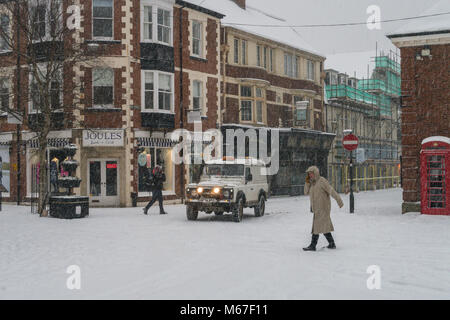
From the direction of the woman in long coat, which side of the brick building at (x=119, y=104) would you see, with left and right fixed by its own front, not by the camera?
front

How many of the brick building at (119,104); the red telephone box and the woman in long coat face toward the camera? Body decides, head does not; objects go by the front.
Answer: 2

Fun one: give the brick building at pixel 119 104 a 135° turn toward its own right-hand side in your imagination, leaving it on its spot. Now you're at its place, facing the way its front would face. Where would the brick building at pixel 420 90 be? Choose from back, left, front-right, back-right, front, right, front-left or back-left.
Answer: back

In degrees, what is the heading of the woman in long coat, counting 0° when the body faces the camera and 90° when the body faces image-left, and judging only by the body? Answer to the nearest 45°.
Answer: approximately 90°

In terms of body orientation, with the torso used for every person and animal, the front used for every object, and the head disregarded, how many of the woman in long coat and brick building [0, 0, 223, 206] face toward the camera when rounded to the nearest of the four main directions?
1

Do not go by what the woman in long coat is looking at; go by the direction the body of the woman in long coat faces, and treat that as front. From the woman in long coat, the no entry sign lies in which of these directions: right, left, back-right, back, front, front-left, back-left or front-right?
right

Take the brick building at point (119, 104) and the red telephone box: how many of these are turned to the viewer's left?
0

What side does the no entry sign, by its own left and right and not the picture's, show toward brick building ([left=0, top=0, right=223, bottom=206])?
right

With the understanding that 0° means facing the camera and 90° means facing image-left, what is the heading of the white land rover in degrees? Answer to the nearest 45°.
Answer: approximately 45°

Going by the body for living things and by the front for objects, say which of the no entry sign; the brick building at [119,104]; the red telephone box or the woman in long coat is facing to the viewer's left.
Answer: the woman in long coat

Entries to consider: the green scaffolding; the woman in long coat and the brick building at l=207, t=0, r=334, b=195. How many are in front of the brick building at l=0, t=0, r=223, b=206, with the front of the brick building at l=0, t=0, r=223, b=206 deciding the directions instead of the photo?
1
